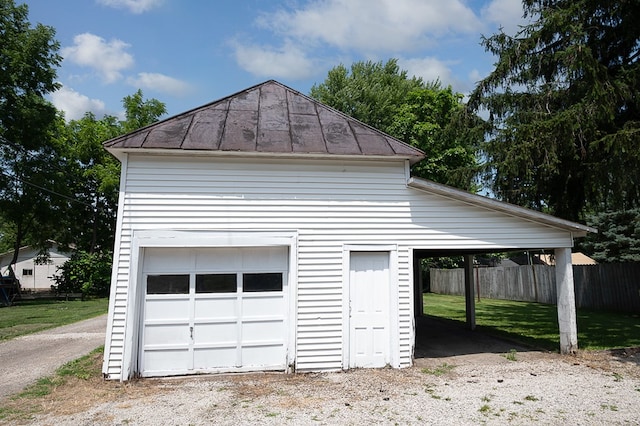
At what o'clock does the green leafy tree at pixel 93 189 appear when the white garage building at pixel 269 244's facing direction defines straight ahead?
The green leafy tree is roughly at 5 o'clock from the white garage building.

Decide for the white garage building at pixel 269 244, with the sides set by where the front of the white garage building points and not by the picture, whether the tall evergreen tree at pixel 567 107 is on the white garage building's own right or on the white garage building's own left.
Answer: on the white garage building's own left

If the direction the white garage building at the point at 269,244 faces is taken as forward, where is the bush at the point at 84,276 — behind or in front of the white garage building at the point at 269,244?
behind

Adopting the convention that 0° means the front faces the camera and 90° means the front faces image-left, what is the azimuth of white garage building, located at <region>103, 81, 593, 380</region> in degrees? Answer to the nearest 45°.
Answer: approximately 0°

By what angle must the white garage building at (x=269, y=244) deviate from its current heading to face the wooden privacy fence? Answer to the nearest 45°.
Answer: approximately 135° to its left

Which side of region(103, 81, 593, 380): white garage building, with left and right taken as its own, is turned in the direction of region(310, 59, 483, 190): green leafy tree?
back

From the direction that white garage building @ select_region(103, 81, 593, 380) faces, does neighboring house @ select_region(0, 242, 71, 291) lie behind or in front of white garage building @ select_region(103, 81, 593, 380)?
behind
